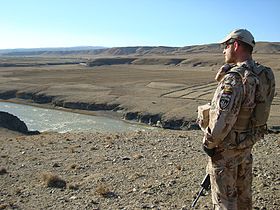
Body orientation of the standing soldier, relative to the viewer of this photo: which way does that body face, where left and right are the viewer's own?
facing away from the viewer and to the left of the viewer

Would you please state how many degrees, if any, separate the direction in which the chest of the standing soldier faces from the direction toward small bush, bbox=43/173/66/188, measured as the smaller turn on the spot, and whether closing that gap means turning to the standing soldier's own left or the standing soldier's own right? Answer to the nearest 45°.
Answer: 0° — they already face it
